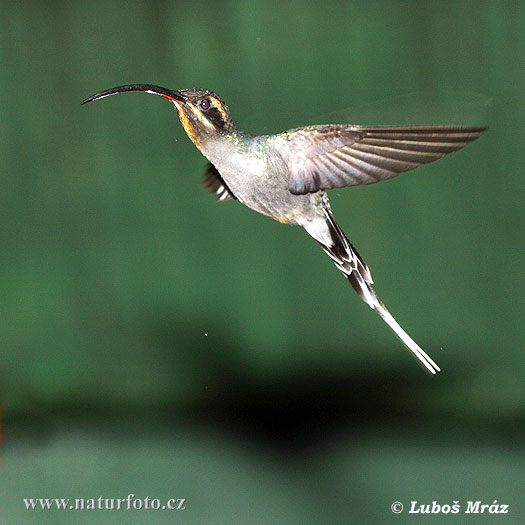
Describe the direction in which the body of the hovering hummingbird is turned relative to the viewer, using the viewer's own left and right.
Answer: facing to the left of the viewer
